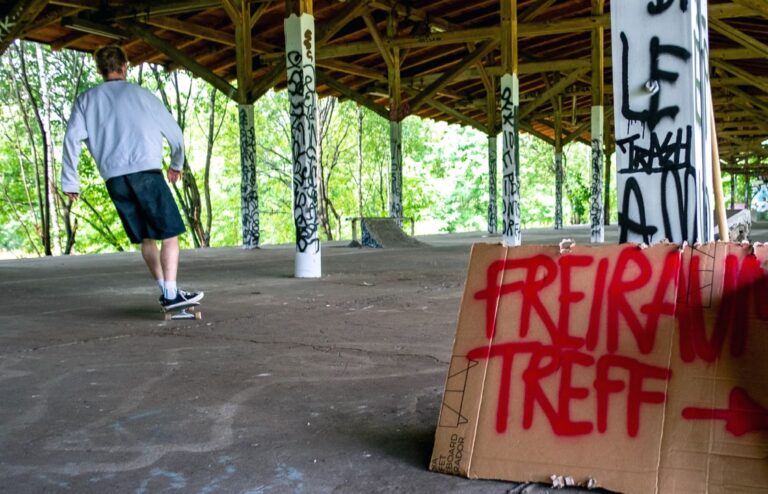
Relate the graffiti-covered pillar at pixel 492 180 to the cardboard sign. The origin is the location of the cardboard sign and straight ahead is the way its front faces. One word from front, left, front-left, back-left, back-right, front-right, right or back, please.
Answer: back

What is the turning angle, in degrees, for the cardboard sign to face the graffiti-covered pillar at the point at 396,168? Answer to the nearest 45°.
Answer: approximately 180°

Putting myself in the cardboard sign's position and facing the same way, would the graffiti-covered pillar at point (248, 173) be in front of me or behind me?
behind

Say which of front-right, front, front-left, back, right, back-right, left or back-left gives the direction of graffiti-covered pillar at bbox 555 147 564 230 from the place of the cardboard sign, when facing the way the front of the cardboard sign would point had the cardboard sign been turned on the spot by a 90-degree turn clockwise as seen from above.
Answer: right

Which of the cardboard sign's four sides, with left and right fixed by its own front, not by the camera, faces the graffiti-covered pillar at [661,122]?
back

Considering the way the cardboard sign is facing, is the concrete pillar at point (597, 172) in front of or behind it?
behind

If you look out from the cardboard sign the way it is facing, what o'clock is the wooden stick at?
The wooden stick is roughly at 7 o'clock from the cardboard sign.

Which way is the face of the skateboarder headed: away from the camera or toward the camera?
away from the camera

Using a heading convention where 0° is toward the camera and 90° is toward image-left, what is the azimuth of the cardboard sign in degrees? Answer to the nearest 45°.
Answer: approximately 0°

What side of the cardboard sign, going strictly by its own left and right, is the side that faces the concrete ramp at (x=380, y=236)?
back
